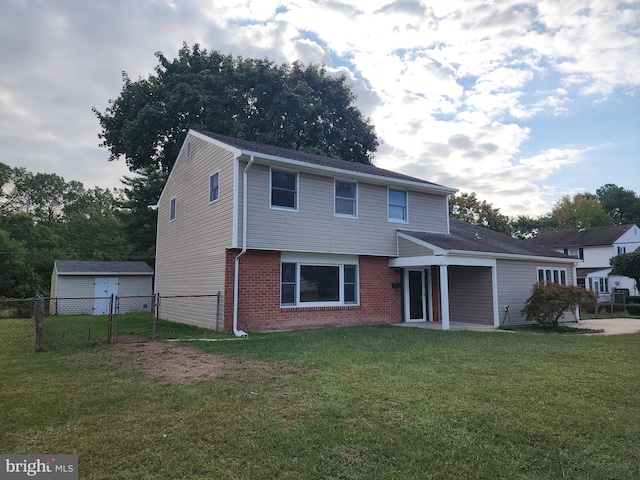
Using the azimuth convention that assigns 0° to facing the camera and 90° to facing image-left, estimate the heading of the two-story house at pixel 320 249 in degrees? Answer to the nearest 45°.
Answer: approximately 315°

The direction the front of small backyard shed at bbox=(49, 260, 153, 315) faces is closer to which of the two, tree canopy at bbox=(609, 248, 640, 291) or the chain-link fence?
the chain-link fence

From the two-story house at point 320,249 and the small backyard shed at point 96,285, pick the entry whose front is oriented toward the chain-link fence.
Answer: the small backyard shed

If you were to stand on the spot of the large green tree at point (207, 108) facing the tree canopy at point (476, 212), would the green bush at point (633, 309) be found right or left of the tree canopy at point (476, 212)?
right

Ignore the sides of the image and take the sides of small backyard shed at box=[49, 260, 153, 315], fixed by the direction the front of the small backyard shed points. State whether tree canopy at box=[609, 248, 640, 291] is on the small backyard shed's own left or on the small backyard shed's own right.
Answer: on the small backyard shed's own left

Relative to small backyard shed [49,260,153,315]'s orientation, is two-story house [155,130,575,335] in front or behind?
in front

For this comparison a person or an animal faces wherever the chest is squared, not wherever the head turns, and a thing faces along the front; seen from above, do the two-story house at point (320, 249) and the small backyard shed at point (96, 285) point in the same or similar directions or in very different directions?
same or similar directions

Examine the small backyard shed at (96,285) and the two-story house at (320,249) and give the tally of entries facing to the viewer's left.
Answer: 0

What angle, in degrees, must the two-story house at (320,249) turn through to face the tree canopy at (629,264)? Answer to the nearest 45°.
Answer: approximately 90° to its left

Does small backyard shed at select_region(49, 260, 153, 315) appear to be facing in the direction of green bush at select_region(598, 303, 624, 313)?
no

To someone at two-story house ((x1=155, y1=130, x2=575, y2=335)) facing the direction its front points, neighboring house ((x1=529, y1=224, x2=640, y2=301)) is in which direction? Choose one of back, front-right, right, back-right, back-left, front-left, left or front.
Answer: left

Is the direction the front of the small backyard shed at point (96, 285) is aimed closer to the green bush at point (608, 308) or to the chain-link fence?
the chain-link fence

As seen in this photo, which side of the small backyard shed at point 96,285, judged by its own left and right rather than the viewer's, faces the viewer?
front

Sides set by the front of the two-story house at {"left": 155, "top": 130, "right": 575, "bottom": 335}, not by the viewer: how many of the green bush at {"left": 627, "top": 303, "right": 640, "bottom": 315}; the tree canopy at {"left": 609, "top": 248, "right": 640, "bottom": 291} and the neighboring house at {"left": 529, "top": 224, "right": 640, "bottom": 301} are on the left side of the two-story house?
3
